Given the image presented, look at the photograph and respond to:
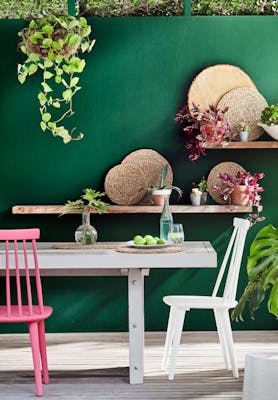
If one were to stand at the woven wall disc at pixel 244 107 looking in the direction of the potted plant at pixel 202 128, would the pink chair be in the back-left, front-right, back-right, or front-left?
front-left

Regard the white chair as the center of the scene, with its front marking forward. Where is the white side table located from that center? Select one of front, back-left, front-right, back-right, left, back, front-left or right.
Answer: left

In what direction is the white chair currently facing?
to the viewer's left

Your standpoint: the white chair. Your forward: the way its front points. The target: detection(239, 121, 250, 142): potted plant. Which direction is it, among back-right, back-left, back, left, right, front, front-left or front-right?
right

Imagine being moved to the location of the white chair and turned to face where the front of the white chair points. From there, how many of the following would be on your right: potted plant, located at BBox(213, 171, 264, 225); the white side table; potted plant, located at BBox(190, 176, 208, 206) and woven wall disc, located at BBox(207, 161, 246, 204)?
3

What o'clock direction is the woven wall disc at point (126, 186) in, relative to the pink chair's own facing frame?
The woven wall disc is roughly at 1 o'clock from the pink chair.
